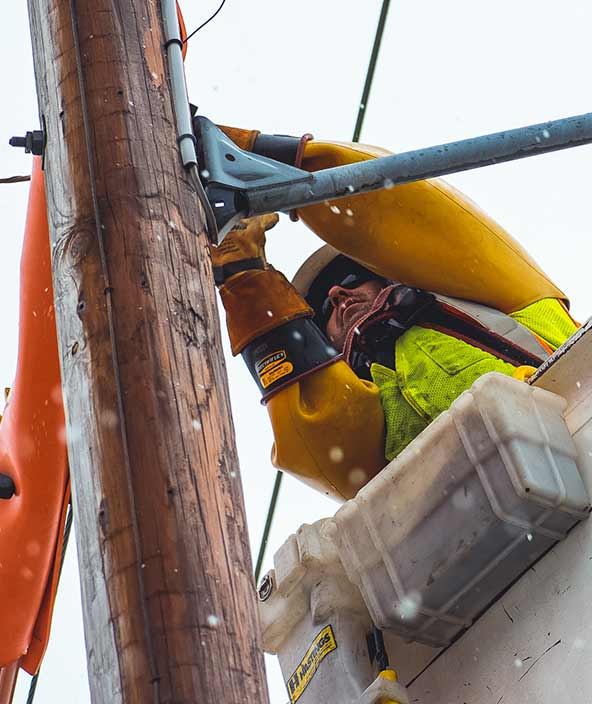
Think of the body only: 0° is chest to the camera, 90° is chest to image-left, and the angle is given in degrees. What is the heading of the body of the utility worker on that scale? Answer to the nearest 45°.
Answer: approximately 45°

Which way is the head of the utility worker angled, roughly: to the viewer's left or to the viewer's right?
to the viewer's left

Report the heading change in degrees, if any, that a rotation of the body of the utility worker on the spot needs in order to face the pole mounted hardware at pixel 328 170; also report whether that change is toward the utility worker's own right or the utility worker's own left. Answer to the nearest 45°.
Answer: approximately 45° to the utility worker's own left

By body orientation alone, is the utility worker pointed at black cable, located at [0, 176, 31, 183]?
yes
